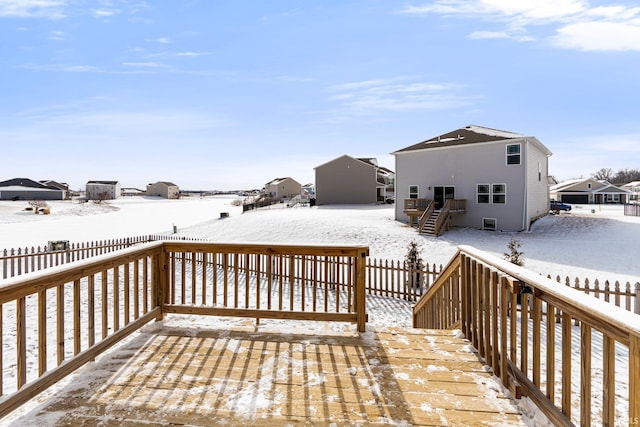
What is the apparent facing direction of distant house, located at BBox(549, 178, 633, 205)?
toward the camera

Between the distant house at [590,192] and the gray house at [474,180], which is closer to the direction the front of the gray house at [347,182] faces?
the distant house

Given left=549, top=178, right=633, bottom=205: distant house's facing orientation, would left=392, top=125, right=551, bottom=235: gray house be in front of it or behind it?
in front

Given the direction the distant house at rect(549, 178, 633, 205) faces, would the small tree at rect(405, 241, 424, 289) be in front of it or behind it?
in front

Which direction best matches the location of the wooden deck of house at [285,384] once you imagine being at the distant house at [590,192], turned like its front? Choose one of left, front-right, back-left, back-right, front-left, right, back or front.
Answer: front

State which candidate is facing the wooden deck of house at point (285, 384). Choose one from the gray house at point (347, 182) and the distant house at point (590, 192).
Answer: the distant house

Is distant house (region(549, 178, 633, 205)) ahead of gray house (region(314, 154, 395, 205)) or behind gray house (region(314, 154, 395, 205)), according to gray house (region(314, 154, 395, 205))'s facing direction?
ahead

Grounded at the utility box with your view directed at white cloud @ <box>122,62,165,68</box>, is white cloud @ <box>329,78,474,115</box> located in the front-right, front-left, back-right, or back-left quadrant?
front-right
